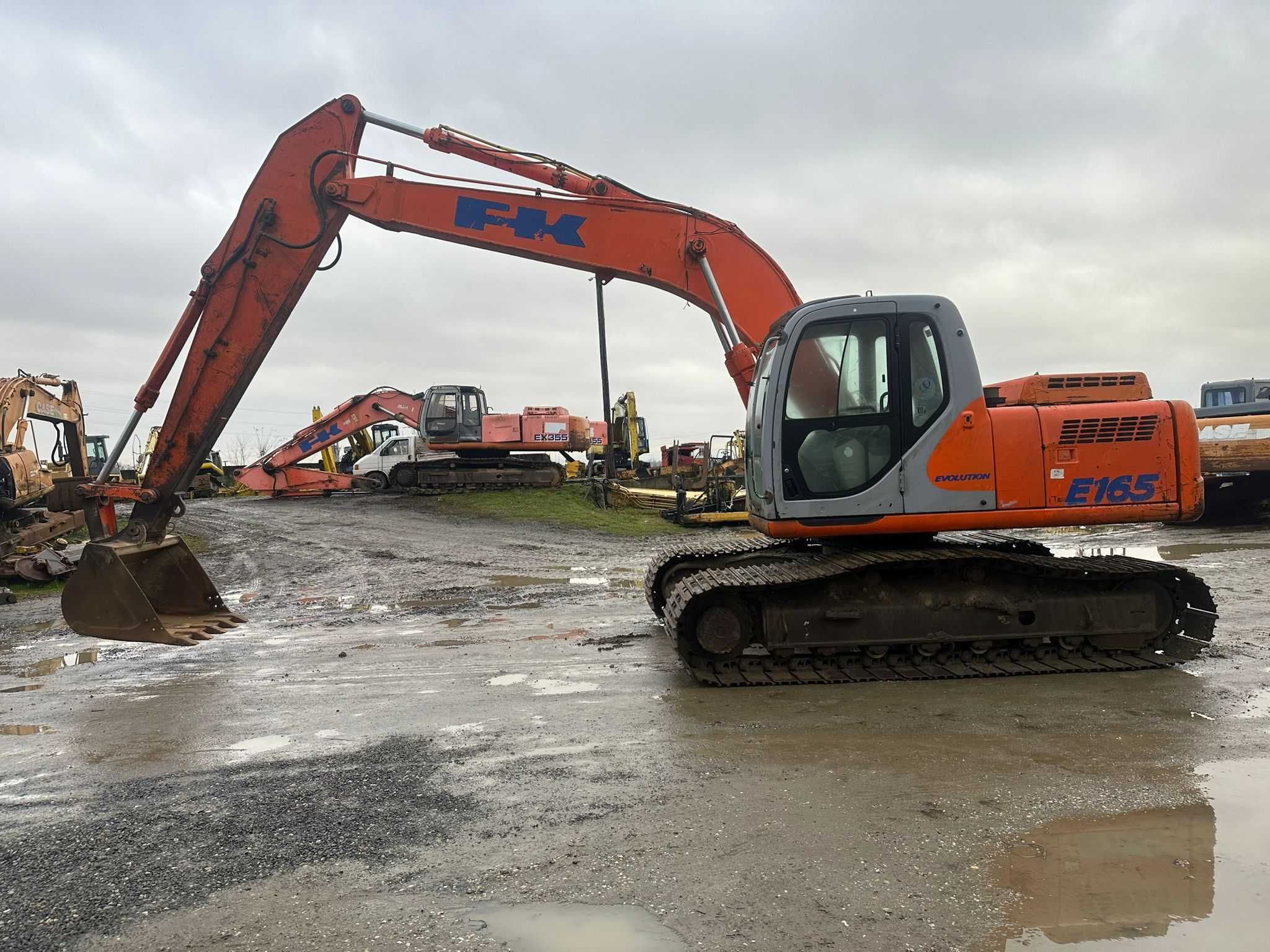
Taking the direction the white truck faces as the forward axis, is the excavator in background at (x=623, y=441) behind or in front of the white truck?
behind

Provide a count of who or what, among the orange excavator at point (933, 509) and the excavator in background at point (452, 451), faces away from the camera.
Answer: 0

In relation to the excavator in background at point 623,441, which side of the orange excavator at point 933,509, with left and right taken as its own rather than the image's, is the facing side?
right

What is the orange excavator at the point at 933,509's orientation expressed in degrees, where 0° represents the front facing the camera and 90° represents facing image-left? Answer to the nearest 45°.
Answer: approximately 90°

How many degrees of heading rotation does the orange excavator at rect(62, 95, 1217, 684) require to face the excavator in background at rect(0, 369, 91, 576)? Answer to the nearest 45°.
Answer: approximately 45° to its right

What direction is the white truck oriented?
to the viewer's left

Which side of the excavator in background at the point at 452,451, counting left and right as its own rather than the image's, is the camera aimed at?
left
